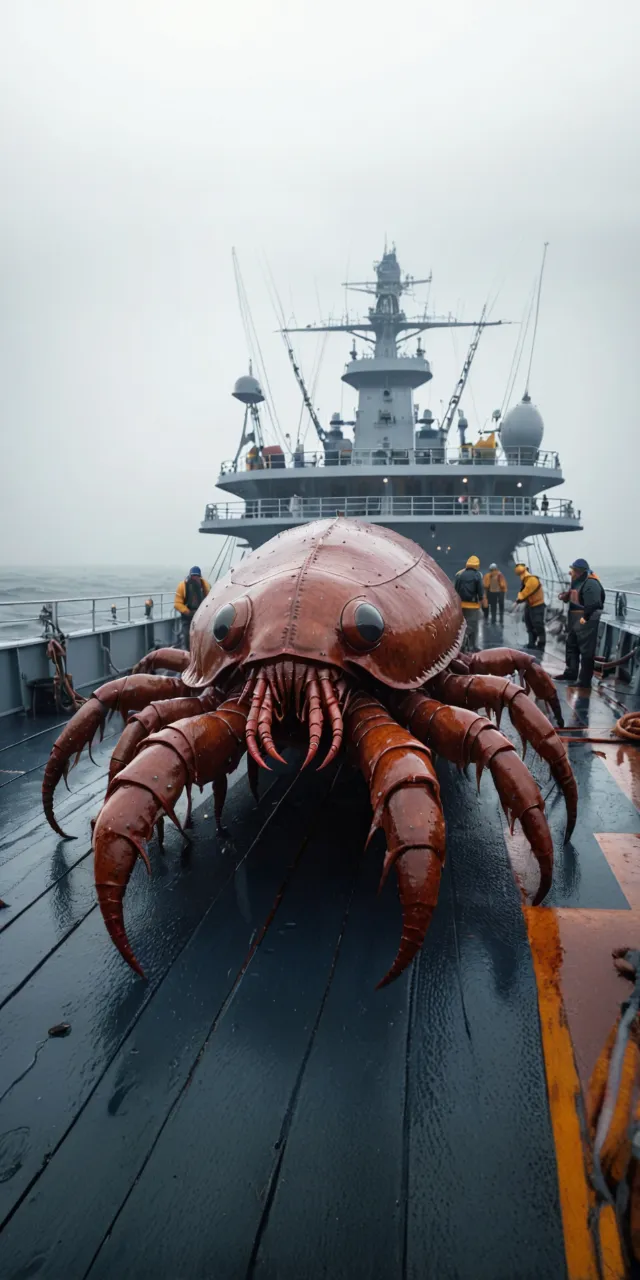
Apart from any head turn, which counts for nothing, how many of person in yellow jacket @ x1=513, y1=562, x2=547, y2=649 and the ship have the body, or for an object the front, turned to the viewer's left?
1

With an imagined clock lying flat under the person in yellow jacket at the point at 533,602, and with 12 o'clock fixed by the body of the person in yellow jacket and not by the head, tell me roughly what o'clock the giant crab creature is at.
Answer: The giant crab creature is roughly at 9 o'clock from the person in yellow jacket.

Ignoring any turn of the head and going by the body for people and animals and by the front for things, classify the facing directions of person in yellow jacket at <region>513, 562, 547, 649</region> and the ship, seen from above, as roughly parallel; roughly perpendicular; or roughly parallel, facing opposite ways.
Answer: roughly perpendicular

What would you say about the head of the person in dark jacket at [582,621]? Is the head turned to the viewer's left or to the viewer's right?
to the viewer's left

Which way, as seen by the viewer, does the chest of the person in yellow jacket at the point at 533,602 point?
to the viewer's left

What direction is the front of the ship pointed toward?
toward the camera

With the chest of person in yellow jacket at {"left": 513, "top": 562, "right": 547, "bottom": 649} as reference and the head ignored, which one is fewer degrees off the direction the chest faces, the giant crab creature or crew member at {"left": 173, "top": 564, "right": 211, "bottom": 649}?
the crew member
